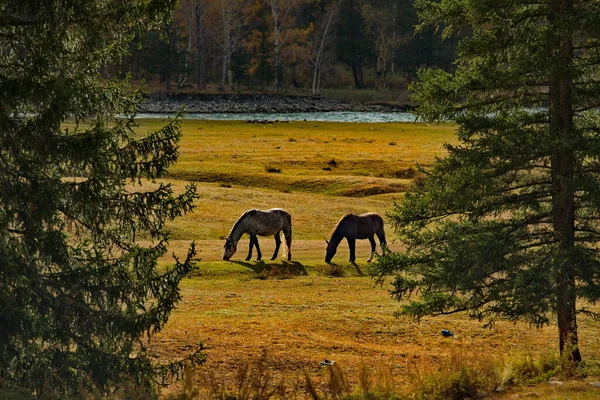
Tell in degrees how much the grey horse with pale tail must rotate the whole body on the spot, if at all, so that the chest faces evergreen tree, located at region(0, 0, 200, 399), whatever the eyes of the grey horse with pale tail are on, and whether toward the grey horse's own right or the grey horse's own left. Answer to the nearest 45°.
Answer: approximately 90° to the grey horse's own left

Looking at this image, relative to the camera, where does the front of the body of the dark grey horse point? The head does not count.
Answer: to the viewer's left

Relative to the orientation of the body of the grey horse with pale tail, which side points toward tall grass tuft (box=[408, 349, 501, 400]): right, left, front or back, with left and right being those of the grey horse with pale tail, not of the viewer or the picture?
left

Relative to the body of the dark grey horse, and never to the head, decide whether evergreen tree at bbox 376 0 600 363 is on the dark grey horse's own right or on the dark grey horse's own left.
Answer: on the dark grey horse's own left
